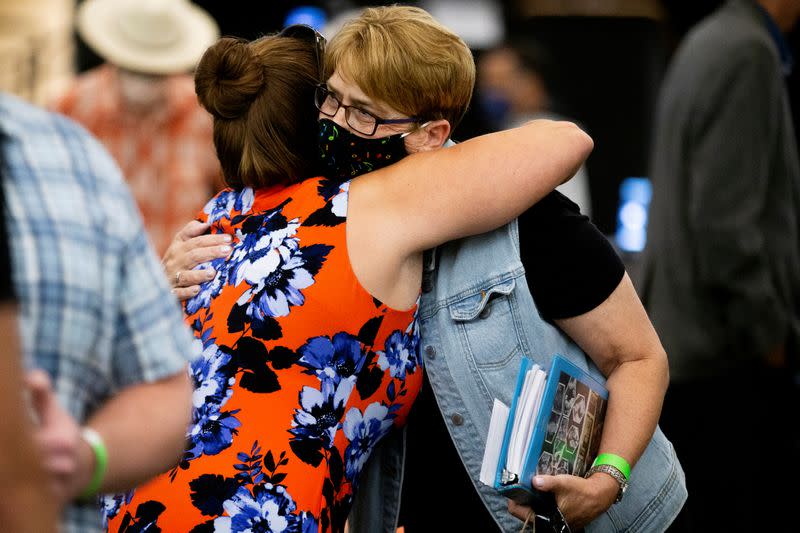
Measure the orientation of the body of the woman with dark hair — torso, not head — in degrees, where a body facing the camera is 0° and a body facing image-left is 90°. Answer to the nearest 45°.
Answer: approximately 225°

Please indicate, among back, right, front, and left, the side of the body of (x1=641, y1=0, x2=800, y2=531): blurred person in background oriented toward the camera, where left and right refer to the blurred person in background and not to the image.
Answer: right

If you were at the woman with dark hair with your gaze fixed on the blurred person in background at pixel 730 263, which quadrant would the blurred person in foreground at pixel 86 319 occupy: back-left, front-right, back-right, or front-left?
back-right

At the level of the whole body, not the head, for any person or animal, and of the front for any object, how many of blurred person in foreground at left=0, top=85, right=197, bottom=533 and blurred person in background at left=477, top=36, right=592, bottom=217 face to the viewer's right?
0

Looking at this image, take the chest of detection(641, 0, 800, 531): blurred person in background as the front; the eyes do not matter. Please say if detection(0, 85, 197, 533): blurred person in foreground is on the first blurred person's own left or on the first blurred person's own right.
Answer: on the first blurred person's own right
